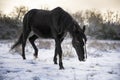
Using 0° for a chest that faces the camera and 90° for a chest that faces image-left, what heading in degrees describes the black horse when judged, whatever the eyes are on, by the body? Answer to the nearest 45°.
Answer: approximately 315°
